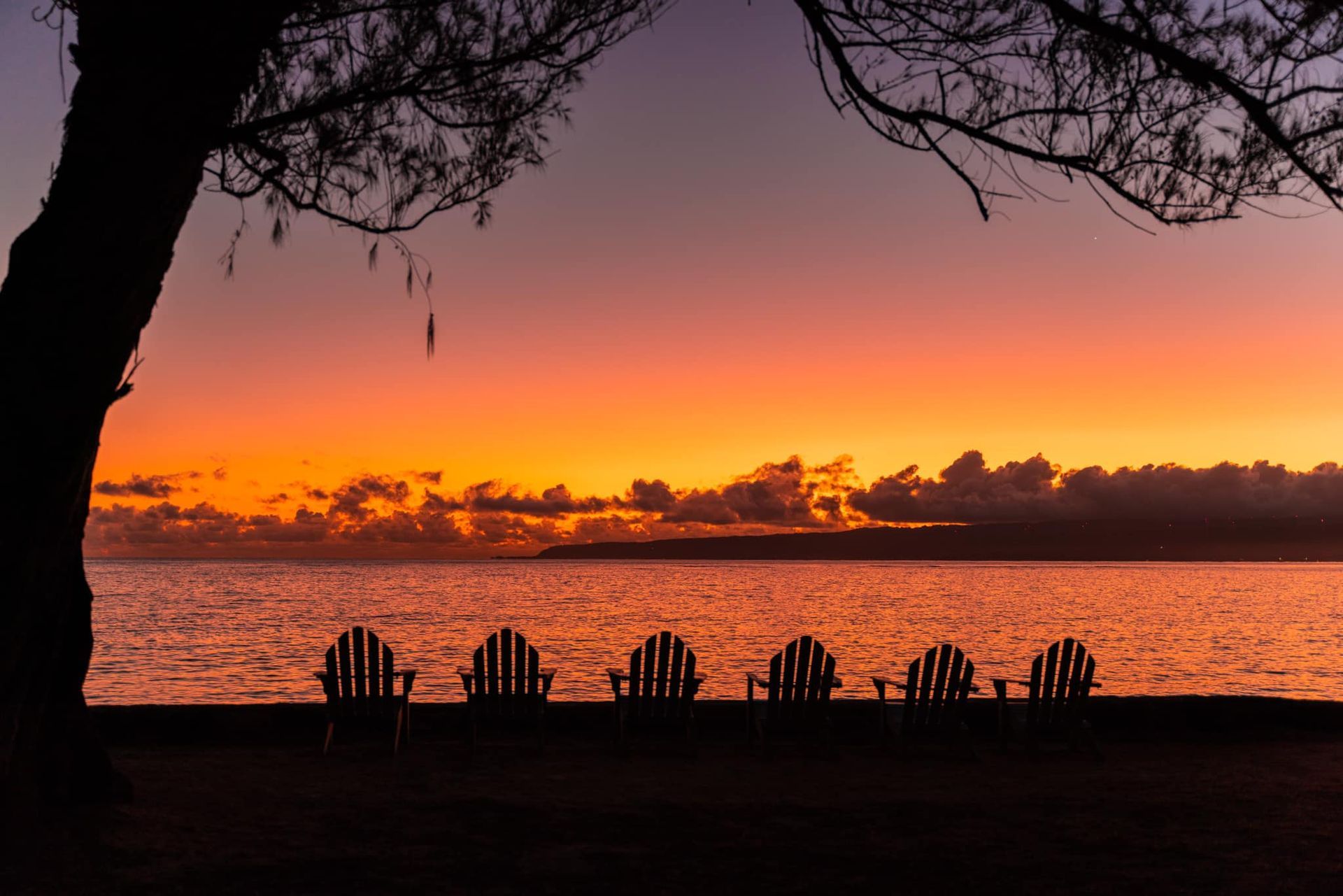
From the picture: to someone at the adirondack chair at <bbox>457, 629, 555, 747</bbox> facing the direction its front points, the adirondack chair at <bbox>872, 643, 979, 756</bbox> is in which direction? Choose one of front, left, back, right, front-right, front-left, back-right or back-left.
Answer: right

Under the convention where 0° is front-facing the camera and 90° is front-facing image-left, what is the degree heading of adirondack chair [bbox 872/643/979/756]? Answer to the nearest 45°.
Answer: approximately 135°

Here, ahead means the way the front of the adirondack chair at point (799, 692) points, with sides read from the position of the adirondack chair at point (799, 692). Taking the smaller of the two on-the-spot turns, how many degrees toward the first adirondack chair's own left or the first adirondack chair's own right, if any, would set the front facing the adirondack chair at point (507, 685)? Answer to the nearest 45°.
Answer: approximately 45° to the first adirondack chair's own left

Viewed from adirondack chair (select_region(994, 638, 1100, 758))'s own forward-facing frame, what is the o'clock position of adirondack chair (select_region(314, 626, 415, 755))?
adirondack chair (select_region(314, 626, 415, 755)) is roughly at 10 o'clock from adirondack chair (select_region(994, 638, 1100, 758)).

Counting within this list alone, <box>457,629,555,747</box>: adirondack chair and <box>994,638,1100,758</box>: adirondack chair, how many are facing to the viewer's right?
0

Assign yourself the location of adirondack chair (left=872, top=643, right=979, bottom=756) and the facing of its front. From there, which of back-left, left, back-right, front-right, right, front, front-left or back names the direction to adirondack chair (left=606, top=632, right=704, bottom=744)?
front-left

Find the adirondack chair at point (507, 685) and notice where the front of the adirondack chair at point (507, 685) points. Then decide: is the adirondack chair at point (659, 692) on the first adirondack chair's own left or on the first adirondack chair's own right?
on the first adirondack chair's own right

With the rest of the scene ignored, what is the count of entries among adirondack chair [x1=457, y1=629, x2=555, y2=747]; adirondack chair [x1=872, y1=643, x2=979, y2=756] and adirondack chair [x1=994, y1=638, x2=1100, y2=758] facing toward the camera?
0

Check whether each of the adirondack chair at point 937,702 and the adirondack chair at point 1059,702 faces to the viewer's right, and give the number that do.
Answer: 0

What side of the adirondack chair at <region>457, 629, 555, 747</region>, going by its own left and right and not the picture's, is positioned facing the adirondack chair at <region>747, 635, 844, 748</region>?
right

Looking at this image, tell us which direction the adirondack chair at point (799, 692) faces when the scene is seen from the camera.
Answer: facing away from the viewer and to the left of the viewer

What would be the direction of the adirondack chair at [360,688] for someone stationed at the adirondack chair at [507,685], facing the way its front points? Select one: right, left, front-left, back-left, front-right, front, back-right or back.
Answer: left

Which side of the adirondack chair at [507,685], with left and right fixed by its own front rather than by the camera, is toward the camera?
back

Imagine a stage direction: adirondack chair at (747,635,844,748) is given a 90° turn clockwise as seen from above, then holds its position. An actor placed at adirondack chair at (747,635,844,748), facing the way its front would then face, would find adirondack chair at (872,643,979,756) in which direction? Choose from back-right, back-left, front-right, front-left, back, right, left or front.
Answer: front-right

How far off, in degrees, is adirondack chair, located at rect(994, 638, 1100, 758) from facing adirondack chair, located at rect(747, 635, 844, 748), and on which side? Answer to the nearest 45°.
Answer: approximately 45° to its left

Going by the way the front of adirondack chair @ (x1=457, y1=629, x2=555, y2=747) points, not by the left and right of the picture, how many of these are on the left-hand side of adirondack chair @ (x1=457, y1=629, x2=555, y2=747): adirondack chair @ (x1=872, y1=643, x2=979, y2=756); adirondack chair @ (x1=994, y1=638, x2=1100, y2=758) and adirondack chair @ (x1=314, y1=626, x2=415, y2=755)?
1
